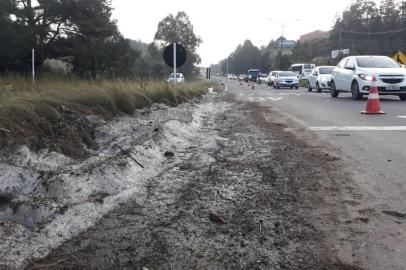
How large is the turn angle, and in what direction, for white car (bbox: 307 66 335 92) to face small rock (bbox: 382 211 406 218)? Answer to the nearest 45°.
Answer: approximately 45° to its right

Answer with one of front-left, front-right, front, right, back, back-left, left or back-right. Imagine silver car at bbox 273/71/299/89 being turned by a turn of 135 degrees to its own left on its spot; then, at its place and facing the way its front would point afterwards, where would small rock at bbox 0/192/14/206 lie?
back-right

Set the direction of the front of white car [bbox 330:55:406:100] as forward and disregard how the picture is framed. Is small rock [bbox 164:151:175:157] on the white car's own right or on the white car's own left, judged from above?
on the white car's own right

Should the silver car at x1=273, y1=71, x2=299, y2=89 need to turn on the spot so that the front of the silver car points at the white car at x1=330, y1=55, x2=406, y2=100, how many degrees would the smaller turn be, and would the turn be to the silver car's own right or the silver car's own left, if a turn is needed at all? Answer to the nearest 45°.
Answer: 0° — it already faces it

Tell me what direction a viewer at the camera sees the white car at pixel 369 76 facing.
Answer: facing the viewer and to the right of the viewer

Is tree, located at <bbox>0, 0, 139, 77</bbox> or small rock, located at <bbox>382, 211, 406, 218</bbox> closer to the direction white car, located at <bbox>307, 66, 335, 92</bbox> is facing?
the small rock

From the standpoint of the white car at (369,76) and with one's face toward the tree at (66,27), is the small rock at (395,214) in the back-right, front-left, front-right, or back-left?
back-left

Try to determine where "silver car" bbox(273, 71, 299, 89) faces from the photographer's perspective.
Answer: facing the viewer

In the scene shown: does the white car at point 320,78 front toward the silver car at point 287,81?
no

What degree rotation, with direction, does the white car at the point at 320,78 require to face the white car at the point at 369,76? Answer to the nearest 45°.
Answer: approximately 45° to its right

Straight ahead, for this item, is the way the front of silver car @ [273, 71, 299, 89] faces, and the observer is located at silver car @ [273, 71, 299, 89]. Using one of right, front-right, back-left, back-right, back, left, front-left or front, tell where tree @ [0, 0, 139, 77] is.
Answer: right

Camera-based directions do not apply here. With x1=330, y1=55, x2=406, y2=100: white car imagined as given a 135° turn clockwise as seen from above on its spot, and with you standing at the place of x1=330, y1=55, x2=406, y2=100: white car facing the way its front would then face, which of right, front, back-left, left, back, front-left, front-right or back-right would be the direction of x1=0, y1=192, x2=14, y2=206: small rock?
left

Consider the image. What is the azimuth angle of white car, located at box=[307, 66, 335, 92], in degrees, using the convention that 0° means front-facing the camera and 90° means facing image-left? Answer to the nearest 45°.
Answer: approximately 315°

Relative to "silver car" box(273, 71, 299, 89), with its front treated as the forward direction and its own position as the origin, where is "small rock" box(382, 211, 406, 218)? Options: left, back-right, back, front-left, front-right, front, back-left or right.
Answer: front

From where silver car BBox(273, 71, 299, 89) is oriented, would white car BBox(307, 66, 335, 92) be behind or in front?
in front

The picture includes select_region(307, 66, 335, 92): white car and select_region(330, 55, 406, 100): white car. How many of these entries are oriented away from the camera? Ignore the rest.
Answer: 0

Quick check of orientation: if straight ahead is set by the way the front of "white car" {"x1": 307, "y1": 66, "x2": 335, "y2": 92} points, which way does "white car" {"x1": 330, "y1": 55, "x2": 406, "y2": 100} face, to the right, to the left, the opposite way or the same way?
the same way

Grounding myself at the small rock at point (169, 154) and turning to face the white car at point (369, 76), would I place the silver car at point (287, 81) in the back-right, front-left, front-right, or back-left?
front-left
